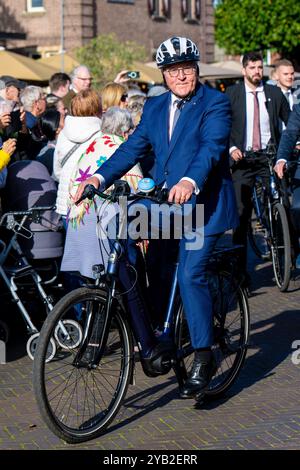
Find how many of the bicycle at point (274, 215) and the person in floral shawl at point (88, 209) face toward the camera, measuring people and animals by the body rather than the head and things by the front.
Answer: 1

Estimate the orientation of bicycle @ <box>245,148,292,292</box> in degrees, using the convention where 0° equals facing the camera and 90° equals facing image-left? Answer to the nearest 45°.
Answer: approximately 0°

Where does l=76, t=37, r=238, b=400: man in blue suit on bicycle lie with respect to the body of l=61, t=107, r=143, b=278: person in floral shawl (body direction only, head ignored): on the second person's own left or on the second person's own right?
on the second person's own right

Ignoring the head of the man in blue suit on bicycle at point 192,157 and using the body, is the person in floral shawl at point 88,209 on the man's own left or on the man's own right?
on the man's own right

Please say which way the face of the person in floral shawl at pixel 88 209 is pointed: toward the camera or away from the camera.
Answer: away from the camera

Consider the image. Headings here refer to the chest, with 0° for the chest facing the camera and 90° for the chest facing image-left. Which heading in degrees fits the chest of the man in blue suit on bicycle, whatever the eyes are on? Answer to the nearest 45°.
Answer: approximately 45°
